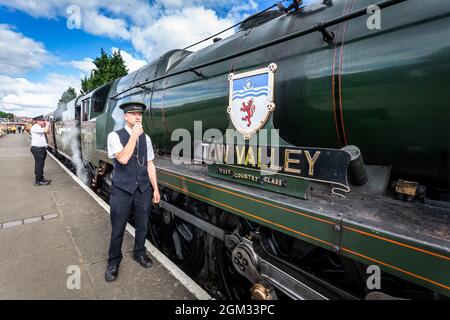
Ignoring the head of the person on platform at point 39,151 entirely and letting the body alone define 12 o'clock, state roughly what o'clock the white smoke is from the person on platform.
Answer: The white smoke is roughly at 10 o'clock from the person on platform.

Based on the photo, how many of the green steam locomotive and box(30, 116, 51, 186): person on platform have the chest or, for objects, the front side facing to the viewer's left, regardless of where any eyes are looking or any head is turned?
0

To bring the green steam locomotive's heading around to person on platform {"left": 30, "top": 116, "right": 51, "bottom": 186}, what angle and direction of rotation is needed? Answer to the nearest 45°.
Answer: approximately 180°

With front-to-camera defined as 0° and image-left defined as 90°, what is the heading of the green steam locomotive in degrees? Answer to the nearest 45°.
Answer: approximately 315°

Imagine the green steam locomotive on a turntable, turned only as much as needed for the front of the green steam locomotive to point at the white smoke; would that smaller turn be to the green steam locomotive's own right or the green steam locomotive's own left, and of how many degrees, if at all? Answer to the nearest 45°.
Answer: approximately 180°
